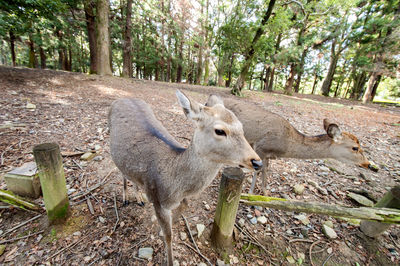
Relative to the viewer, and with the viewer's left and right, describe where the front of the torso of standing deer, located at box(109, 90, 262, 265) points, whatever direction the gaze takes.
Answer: facing the viewer and to the right of the viewer

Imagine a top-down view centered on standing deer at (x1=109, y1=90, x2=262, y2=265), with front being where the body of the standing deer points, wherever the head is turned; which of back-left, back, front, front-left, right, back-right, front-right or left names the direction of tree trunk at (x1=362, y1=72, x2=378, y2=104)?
left

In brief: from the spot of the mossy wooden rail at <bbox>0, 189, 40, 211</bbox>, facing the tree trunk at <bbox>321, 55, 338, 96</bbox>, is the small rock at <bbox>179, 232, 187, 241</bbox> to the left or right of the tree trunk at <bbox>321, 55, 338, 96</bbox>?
right

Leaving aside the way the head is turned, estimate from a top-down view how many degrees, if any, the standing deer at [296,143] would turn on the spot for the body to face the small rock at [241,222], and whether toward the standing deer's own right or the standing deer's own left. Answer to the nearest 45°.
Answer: approximately 90° to the standing deer's own right

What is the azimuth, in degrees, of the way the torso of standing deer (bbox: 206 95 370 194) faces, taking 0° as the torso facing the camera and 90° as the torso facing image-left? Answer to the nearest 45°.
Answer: approximately 270°

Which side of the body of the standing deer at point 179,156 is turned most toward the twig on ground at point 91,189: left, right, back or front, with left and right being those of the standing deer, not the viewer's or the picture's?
back

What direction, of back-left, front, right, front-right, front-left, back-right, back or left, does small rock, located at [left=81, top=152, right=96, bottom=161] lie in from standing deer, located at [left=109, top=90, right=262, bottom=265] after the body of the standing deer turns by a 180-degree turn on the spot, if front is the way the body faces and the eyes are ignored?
front

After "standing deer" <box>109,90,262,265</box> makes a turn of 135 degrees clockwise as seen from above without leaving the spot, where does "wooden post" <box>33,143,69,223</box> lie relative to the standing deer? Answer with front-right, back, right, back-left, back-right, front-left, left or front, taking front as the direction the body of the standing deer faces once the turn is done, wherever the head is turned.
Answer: front

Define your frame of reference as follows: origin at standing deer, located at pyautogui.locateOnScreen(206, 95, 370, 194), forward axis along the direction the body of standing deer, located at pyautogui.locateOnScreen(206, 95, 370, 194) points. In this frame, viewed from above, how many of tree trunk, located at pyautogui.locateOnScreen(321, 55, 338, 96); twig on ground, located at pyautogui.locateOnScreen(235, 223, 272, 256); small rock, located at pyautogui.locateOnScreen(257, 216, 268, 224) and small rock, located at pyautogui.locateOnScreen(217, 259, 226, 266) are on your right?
3

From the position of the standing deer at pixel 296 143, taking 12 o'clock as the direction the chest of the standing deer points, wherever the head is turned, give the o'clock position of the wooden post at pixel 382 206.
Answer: The wooden post is roughly at 1 o'clock from the standing deer.

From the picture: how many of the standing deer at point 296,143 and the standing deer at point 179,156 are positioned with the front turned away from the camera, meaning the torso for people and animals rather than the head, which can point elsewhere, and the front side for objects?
0

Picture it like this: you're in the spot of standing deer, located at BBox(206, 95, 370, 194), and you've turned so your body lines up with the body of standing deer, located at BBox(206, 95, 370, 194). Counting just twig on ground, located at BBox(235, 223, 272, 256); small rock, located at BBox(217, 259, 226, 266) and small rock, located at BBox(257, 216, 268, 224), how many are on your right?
3

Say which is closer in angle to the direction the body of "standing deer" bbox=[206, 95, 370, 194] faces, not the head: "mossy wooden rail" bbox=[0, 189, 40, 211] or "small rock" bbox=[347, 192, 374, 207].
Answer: the small rock
